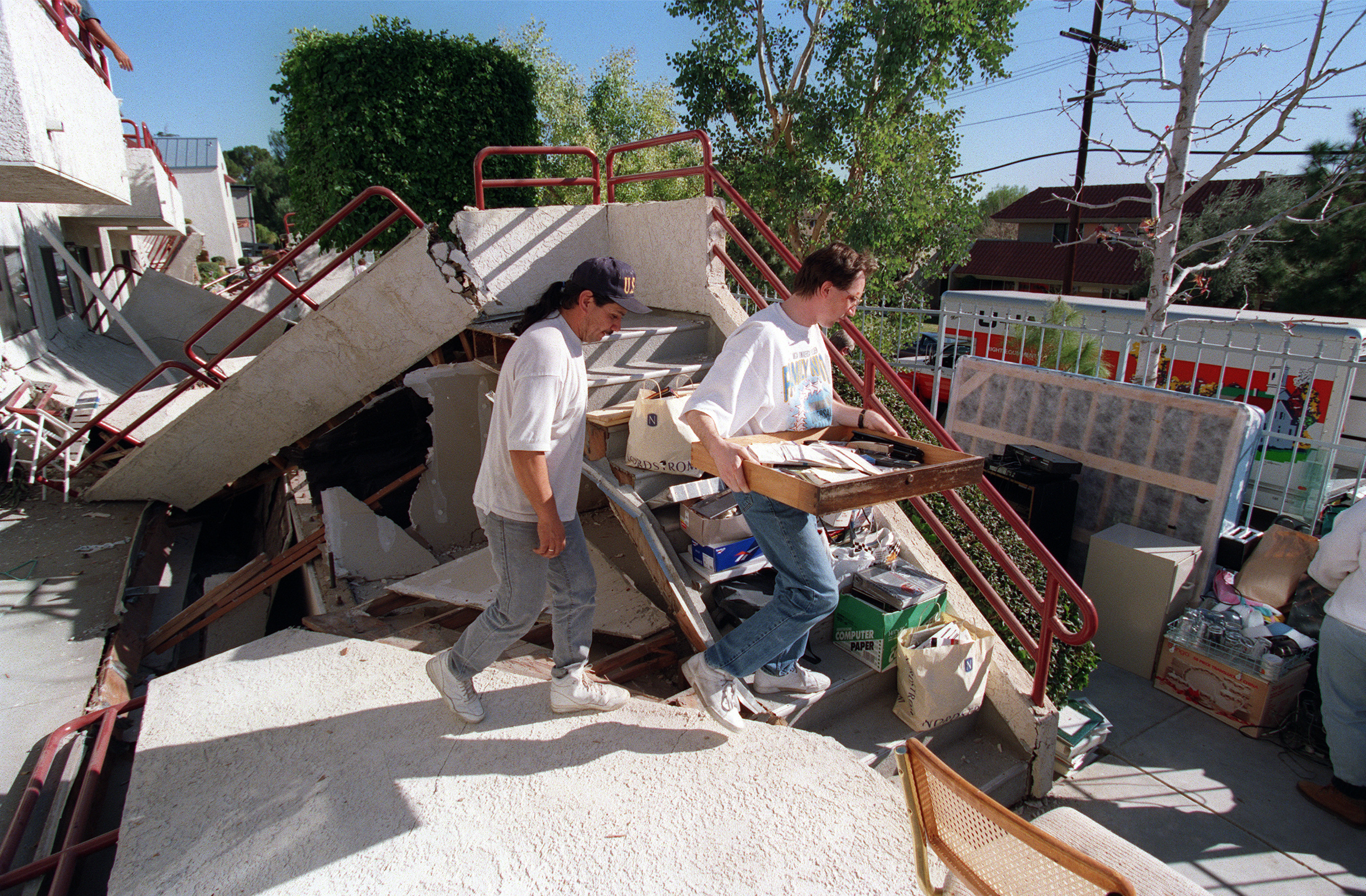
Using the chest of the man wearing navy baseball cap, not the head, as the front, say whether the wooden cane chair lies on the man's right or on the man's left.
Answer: on the man's right

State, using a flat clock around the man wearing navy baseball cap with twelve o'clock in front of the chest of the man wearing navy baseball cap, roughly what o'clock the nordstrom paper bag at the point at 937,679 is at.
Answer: The nordstrom paper bag is roughly at 12 o'clock from the man wearing navy baseball cap.

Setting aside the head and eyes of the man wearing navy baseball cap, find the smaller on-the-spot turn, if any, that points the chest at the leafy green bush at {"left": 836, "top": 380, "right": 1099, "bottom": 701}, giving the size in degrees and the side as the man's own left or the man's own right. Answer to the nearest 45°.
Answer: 0° — they already face it

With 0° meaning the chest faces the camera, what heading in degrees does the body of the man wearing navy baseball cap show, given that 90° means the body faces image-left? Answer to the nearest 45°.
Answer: approximately 270°

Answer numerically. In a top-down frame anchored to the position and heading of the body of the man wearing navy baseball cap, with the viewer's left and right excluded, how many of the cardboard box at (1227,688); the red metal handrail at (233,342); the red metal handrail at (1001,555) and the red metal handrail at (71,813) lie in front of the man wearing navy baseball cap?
2

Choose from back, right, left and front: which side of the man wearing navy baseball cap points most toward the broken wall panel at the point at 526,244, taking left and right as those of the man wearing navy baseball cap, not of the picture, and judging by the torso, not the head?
left

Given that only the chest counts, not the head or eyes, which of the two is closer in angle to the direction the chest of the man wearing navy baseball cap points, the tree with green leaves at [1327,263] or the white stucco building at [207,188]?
the tree with green leaves

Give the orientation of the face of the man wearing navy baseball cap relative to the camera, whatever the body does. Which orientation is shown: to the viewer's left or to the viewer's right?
to the viewer's right

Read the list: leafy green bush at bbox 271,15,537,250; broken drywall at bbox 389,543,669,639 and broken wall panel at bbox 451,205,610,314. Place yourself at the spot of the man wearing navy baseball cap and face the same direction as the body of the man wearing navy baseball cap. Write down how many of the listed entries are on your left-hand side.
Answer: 3

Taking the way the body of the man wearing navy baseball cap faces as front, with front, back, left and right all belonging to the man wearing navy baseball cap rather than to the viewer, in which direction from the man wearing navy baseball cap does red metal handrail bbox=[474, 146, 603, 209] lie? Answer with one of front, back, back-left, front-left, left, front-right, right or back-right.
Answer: left

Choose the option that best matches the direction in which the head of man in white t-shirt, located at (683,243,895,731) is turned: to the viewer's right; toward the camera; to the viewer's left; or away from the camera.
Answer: to the viewer's right

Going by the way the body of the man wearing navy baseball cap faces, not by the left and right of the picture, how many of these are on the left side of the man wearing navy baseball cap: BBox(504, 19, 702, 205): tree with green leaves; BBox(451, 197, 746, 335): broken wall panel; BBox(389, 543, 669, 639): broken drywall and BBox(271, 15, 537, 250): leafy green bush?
4

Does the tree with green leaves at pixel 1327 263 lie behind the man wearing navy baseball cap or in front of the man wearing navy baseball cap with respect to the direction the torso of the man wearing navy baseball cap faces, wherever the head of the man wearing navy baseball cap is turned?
in front

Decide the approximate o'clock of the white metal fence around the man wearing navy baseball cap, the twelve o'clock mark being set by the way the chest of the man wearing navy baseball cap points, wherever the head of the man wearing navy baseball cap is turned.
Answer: The white metal fence is roughly at 11 o'clock from the man wearing navy baseball cap.
